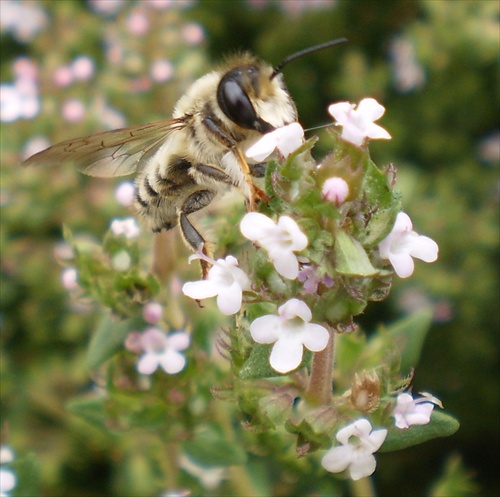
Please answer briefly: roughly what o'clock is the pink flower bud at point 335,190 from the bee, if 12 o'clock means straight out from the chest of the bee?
The pink flower bud is roughly at 12 o'clock from the bee.

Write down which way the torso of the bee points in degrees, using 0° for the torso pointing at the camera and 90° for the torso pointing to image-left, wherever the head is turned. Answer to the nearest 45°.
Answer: approximately 270°

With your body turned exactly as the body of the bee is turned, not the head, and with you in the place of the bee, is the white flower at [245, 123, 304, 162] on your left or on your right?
on your right
